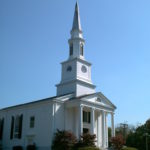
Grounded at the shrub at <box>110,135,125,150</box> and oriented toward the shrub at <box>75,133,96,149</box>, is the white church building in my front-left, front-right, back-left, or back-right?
front-right

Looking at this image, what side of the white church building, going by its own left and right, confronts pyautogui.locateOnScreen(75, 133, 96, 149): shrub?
front

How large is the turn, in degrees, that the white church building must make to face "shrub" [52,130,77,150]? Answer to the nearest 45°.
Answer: approximately 45° to its right

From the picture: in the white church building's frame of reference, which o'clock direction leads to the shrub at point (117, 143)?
The shrub is roughly at 11 o'clock from the white church building.

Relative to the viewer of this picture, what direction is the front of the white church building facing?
facing the viewer and to the right of the viewer
